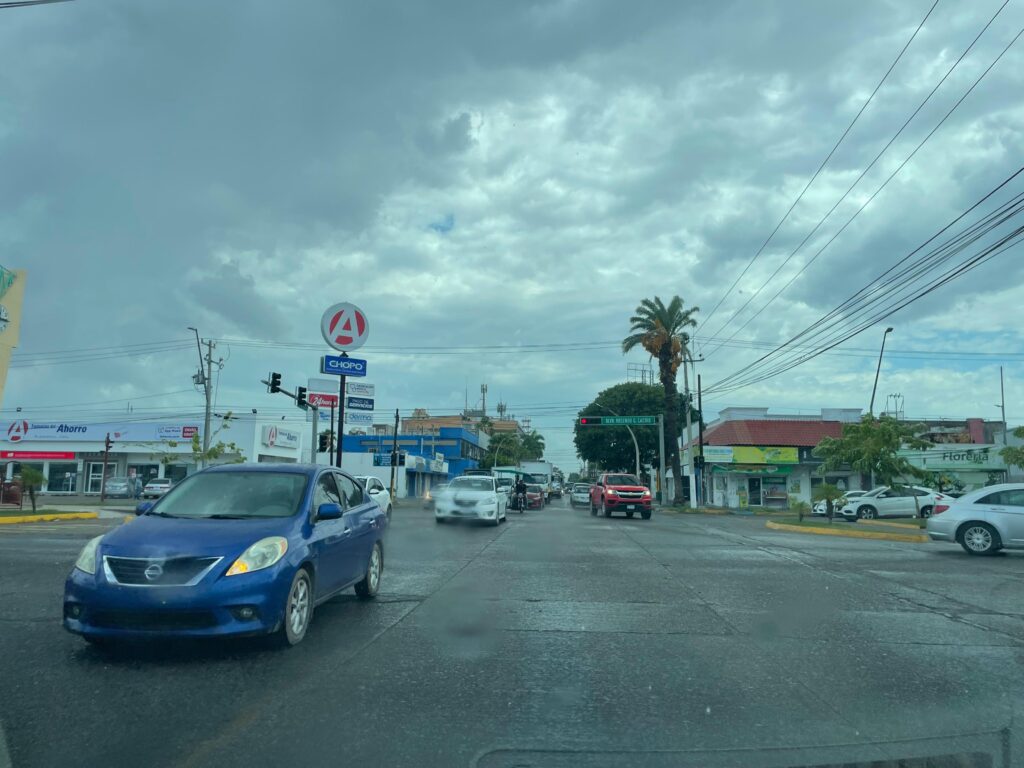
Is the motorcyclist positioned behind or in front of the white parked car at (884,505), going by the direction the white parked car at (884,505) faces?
in front

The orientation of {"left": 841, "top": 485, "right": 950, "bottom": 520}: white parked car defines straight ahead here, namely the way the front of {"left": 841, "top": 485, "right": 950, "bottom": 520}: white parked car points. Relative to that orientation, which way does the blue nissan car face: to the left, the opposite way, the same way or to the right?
to the left

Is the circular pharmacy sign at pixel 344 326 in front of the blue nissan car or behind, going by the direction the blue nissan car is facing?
behind

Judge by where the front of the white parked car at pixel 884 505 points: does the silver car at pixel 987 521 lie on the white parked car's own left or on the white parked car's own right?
on the white parked car's own left

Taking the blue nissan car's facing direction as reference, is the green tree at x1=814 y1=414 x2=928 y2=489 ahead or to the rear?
to the rear

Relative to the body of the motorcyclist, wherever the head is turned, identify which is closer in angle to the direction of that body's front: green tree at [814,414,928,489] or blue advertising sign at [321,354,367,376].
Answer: the blue advertising sign

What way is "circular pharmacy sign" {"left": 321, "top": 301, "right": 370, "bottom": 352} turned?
toward the camera

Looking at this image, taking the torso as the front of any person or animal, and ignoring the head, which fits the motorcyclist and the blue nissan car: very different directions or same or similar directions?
same or similar directions

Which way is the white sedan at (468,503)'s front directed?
toward the camera

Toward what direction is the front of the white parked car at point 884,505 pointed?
to the viewer's left

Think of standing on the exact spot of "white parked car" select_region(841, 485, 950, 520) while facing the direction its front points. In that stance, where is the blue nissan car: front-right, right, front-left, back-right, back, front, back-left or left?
left

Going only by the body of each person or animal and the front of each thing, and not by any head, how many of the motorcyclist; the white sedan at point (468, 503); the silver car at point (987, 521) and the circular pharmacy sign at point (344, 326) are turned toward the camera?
3

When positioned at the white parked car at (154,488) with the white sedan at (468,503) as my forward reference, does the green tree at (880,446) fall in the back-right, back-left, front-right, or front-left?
front-left

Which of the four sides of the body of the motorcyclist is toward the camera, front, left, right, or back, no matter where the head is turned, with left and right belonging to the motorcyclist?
front

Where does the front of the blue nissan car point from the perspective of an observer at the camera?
facing the viewer and to the left of the viewer

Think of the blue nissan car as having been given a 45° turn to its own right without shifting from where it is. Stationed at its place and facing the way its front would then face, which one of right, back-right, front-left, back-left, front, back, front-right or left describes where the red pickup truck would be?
back-right
